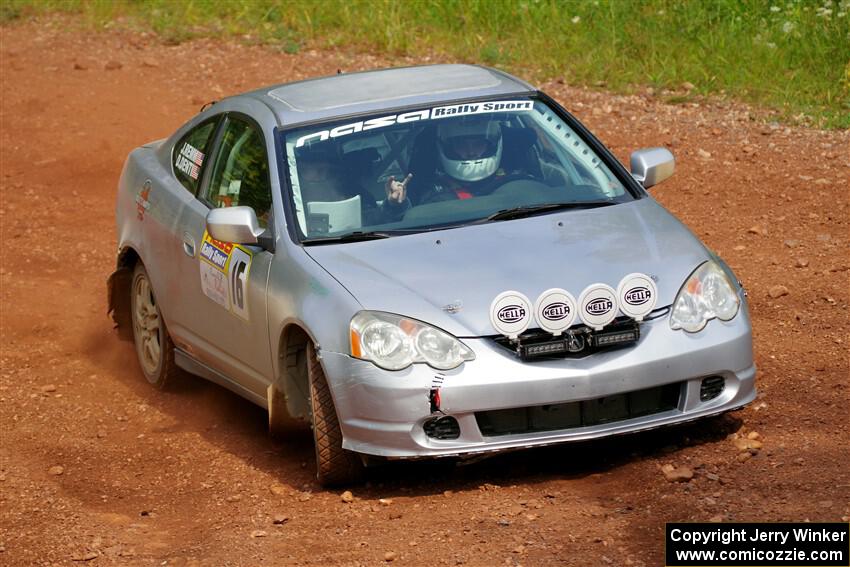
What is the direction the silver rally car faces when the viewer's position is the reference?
facing the viewer and to the right of the viewer
